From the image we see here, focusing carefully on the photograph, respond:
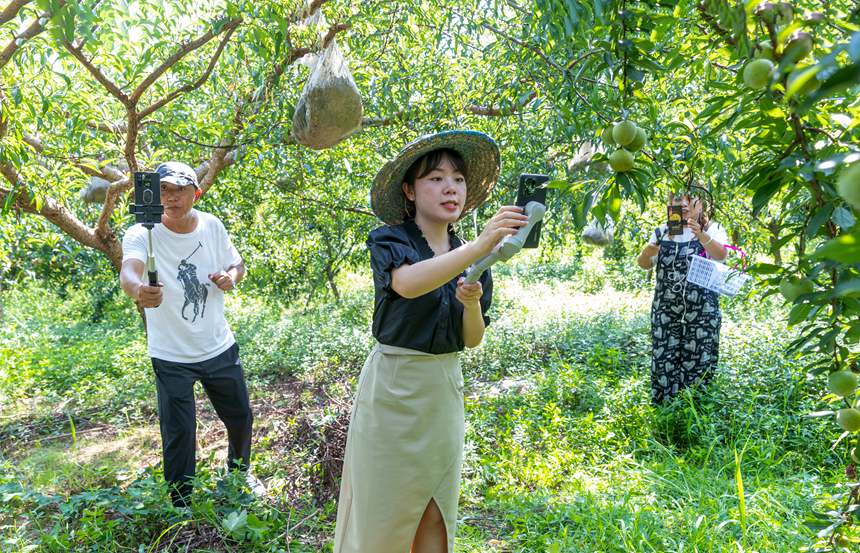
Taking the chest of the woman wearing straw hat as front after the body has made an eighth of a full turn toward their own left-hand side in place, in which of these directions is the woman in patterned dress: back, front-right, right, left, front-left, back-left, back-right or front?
front-left

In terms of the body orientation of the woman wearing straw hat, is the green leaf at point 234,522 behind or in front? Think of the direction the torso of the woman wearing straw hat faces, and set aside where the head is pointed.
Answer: behind

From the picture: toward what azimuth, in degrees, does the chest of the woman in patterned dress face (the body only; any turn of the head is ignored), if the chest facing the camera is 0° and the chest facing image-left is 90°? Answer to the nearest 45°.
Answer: approximately 0°

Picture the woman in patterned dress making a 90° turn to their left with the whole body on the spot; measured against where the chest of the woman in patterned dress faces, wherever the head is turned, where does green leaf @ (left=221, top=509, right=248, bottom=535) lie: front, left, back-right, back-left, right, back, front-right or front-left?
back-right
